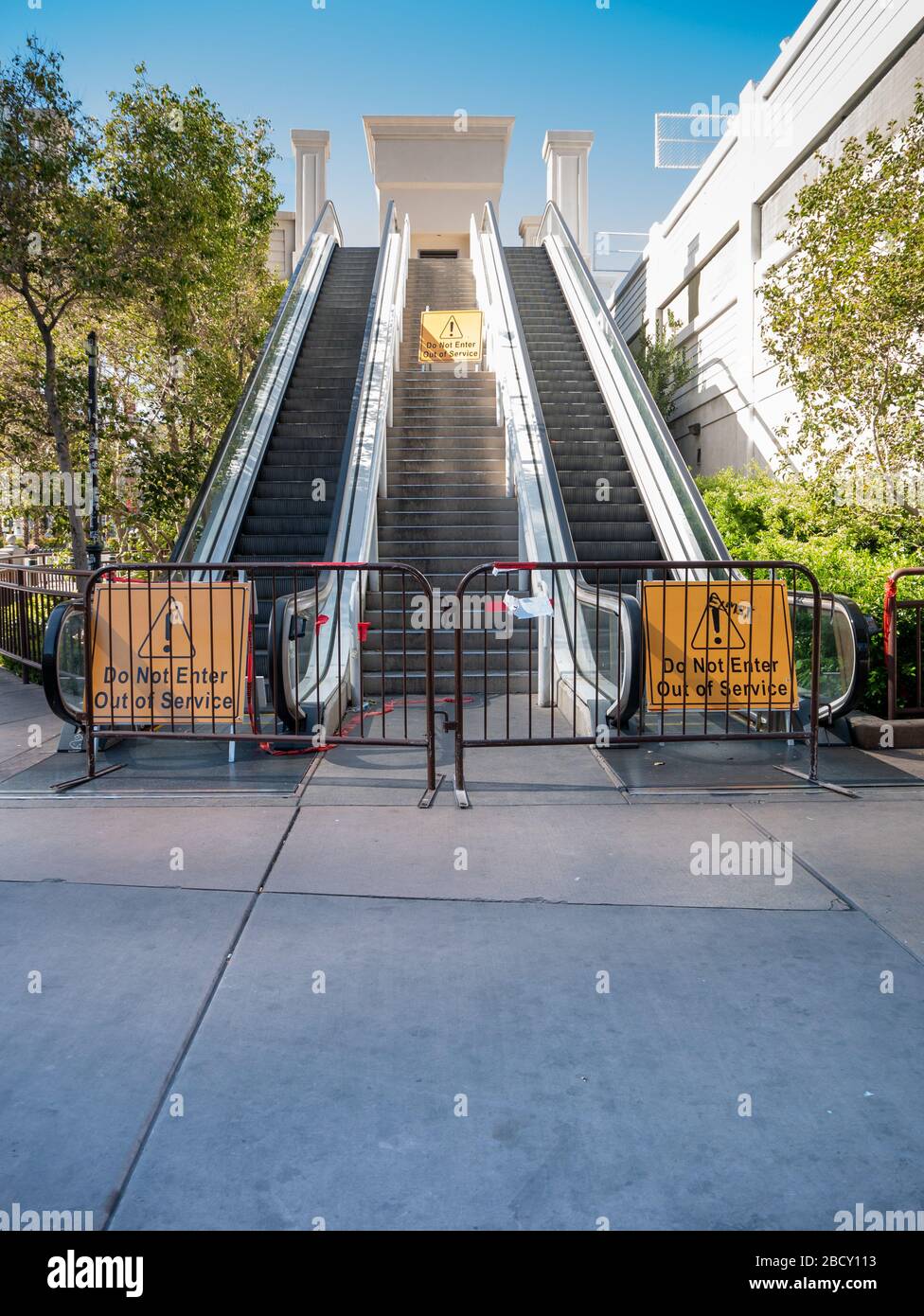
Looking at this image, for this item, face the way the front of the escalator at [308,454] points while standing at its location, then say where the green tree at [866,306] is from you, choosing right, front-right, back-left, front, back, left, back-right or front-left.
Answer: front-left

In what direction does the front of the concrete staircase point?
toward the camera

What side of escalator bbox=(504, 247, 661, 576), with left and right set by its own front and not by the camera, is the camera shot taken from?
front

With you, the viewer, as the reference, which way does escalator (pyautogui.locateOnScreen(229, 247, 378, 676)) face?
facing the viewer

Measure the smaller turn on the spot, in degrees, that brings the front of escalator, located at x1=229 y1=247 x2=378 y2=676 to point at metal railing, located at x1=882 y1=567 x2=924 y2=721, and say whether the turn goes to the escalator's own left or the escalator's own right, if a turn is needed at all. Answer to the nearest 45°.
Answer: approximately 45° to the escalator's own left

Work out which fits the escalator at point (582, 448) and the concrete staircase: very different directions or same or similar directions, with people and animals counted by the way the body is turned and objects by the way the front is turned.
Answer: same or similar directions

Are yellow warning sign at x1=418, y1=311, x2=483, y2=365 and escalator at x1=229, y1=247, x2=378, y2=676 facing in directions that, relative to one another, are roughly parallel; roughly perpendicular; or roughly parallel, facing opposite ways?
roughly parallel

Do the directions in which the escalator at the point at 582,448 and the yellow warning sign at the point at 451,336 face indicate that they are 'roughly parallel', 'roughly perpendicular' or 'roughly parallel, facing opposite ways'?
roughly parallel

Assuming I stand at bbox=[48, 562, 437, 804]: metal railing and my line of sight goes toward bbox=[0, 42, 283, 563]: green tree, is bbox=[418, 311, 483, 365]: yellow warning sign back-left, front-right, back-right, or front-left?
front-right

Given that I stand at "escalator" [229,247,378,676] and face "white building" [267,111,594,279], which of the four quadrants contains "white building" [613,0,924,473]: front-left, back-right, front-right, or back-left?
front-right

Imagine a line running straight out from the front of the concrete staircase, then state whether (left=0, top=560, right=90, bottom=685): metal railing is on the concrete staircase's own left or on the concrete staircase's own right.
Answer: on the concrete staircase's own right

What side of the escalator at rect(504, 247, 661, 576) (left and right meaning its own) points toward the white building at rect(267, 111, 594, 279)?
back
